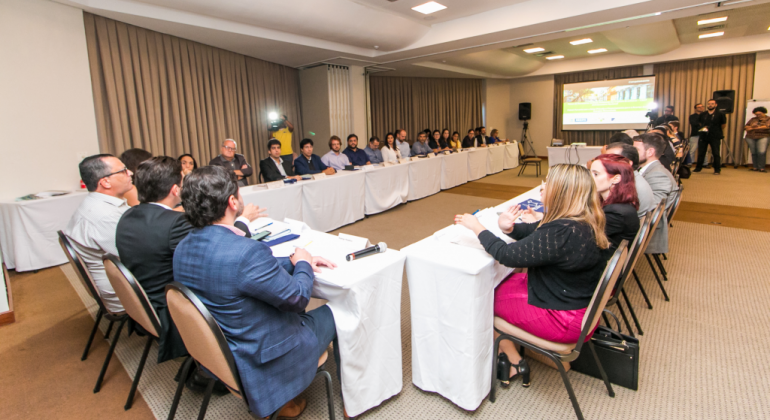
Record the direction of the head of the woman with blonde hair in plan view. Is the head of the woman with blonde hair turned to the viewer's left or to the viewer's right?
to the viewer's left

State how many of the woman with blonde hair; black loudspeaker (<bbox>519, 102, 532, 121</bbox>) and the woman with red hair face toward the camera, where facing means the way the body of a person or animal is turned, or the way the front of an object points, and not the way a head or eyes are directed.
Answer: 1

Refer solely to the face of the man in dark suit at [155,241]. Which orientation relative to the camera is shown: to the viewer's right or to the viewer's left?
to the viewer's right

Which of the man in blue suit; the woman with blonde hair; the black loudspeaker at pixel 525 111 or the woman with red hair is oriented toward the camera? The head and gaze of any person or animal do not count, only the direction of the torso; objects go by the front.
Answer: the black loudspeaker

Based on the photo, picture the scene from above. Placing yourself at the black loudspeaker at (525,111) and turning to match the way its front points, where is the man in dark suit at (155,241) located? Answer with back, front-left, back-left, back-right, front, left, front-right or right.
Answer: front

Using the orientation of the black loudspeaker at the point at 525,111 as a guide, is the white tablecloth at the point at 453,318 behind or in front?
in front

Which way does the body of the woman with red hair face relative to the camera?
to the viewer's left

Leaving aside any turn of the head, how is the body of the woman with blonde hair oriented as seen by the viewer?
to the viewer's left

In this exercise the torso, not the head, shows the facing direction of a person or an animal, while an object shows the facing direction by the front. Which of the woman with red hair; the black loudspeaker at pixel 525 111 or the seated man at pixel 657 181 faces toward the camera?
the black loudspeaker

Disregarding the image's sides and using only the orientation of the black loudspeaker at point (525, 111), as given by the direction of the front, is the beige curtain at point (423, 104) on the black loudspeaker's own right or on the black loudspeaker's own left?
on the black loudspeaker's own right

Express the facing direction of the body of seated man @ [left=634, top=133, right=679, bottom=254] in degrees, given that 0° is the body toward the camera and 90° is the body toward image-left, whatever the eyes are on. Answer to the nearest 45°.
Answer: approximately 90°

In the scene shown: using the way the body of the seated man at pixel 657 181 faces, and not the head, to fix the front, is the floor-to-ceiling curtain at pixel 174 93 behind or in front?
in front

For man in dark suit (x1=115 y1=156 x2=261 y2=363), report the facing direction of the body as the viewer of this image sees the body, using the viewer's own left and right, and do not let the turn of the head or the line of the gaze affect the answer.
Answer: facing away from the viewer and to the right of the viewer

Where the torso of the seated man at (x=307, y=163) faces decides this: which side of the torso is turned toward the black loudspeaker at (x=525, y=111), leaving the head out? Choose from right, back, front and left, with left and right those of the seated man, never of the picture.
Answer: left

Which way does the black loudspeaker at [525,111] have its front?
toward the camera
